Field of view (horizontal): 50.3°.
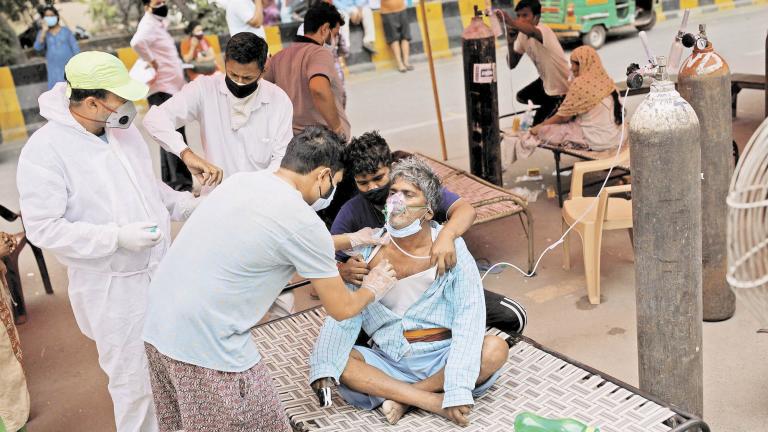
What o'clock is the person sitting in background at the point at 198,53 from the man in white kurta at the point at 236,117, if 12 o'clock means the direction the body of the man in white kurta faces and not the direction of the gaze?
The person sitting in background is roughly at 6 o'clock from the man in white kurta.

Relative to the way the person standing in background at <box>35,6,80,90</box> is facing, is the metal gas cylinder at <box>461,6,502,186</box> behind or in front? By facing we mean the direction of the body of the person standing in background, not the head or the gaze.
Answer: in front

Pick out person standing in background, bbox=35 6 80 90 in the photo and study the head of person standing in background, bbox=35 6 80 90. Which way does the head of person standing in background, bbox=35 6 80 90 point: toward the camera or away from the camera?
toward the camera

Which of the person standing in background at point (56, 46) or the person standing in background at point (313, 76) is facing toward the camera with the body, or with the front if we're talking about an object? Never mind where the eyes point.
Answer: the person standing in background at point (56, 46)

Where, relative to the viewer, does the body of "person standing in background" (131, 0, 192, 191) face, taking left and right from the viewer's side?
facing the viewer and to the right of the viewer

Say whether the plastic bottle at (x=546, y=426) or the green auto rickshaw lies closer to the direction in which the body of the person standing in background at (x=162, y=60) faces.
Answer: the plastic bottle

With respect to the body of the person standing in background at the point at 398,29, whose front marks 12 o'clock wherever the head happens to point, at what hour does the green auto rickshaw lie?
The green auto rickshaw is roughly at 9 o'clock from the person standing in background.

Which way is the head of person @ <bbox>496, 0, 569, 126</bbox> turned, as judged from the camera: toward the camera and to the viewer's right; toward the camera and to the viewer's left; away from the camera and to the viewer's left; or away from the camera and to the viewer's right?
toward the camera and to the viewer's left

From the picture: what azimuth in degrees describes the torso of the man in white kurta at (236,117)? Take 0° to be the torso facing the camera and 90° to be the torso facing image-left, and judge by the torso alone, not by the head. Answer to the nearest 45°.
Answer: approximately 0°

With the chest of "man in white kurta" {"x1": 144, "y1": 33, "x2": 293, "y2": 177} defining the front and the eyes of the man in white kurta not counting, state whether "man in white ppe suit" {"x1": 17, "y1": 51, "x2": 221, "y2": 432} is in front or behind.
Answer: in front

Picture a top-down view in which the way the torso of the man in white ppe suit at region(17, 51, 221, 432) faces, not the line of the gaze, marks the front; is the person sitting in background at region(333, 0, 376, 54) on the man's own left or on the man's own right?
on the man's own left

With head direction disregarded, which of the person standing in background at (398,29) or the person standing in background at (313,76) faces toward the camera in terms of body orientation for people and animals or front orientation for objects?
the person standing in background at (398,29)

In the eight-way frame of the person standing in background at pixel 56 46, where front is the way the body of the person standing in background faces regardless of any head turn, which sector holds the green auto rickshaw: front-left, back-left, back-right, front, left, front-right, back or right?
left

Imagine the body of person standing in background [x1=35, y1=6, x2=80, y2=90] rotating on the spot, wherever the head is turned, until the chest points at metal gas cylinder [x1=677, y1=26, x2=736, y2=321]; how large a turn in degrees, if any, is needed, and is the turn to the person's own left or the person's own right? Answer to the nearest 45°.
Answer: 0° — they already face it
